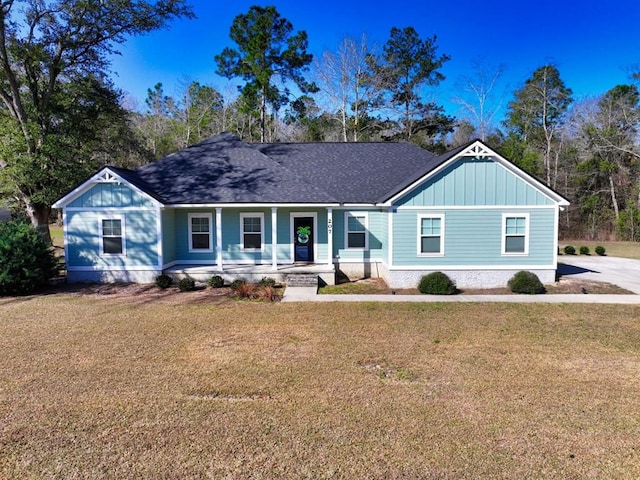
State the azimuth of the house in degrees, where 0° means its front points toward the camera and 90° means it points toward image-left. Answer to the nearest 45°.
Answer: approximately 0°

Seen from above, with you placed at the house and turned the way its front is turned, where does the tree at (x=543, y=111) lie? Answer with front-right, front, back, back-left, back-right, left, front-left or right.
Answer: back-left

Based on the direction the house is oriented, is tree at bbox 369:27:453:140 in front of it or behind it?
behind

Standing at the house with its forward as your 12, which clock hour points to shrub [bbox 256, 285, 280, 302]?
The shrub is roughly at 1 o'clock from the house.

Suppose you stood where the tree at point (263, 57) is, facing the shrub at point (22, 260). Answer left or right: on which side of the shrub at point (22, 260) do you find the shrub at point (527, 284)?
left

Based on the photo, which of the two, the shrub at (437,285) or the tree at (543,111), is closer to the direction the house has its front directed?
the shrub

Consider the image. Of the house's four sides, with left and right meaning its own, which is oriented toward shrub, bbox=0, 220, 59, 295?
right

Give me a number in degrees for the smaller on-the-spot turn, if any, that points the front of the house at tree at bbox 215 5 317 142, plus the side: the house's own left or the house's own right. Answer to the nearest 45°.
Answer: approximately 180°

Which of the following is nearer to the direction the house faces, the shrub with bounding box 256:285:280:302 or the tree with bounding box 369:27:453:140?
the shrub

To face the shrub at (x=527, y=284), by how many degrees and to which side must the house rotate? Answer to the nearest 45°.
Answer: approximately 90° to its left
